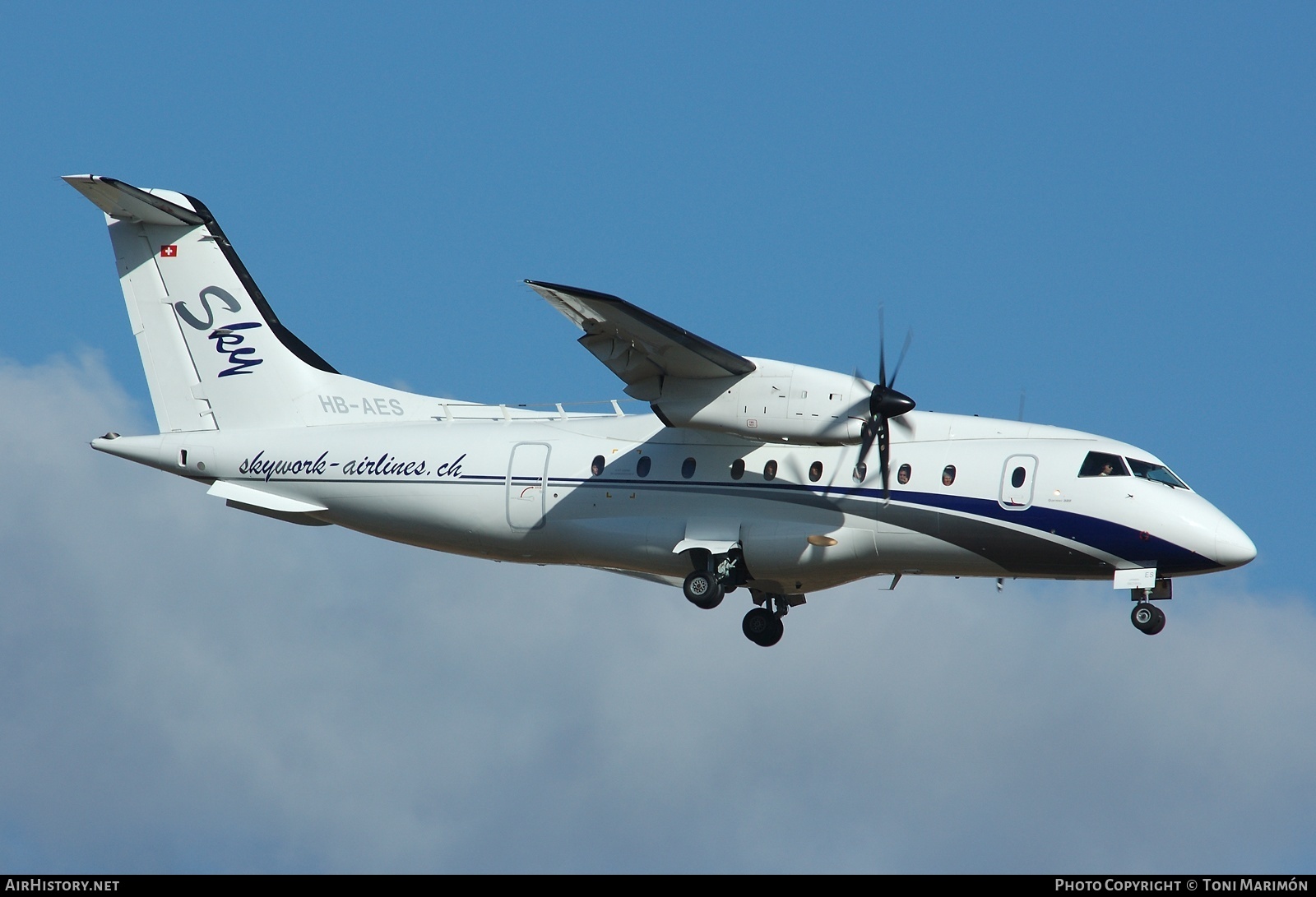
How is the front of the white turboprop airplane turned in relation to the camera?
facing to the right of the viewer
